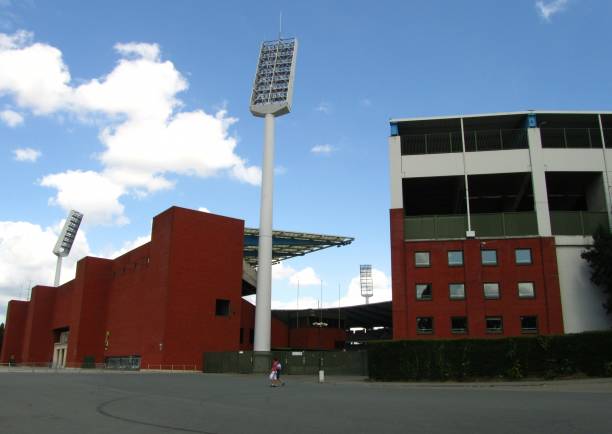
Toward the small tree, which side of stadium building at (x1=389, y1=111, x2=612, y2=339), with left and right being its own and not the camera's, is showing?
left

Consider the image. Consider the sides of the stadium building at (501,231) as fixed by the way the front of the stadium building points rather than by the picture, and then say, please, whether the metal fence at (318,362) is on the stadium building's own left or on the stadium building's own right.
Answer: on the stadium building's own right

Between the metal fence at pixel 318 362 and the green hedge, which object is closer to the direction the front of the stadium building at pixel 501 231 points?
the green hedge

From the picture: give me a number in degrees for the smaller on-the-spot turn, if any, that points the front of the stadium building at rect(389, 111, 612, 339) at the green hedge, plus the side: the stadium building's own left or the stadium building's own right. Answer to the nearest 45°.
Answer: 0° — it already faces it

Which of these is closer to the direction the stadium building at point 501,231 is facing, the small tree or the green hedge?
the green hedge

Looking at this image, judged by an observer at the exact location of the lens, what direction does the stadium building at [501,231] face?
facing the viewer
